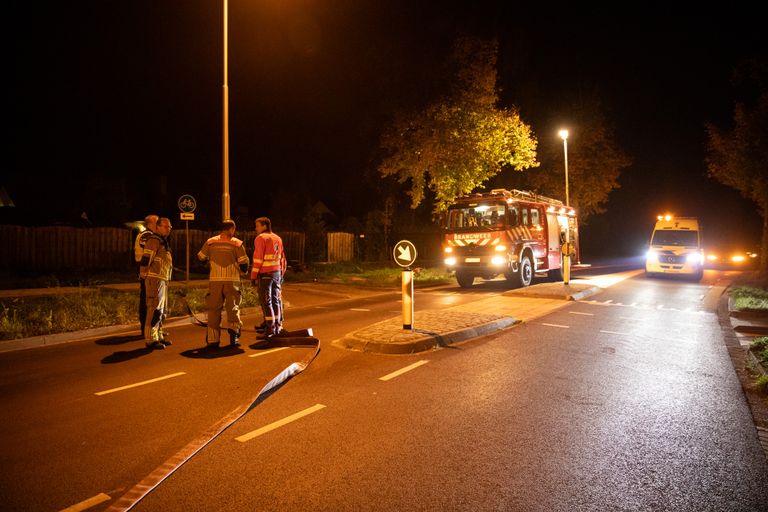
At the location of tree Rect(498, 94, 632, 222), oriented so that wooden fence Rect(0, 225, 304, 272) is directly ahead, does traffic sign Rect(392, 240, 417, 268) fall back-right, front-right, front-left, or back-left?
front-left

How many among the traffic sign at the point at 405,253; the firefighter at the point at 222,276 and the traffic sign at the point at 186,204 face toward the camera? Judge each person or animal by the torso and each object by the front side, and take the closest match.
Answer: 2

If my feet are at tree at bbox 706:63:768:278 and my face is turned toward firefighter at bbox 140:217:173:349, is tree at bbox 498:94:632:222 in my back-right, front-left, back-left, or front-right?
back-right

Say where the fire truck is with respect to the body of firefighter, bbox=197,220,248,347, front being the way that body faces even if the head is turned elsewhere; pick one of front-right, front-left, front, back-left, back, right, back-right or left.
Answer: front-right

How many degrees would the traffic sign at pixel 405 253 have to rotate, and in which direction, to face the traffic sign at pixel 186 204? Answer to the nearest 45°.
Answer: approximately 135° to its right

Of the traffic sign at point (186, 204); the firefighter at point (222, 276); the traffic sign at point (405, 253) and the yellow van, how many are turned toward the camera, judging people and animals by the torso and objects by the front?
3

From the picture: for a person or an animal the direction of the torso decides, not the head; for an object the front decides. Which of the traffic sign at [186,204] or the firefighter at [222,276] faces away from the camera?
the firefighter

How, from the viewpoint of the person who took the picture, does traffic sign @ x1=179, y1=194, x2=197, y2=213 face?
facing the viewer

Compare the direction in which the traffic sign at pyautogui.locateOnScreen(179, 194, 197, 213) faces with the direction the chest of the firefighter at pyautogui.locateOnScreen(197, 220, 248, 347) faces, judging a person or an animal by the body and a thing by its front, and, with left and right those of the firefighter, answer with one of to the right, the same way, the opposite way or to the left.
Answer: the opposite way

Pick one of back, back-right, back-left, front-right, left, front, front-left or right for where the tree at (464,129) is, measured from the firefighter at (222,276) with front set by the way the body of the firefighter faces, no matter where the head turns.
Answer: front-right

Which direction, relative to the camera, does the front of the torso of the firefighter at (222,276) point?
away from the camera

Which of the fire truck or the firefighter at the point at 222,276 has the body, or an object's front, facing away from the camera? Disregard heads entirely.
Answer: the firefighter

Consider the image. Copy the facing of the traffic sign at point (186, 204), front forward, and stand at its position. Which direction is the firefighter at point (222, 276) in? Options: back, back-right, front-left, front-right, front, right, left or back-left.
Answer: front

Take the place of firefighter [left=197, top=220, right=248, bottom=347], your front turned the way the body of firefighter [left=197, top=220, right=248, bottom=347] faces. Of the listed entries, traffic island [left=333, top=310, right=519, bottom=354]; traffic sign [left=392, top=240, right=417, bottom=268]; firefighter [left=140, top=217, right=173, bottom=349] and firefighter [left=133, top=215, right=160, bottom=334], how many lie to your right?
2

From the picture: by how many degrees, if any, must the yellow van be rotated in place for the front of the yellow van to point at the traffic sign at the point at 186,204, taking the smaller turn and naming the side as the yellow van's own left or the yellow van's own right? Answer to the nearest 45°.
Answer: approximately 45° to the yellow van's own right

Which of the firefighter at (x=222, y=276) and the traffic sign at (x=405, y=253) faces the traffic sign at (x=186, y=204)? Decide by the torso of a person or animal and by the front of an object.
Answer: the firefighter

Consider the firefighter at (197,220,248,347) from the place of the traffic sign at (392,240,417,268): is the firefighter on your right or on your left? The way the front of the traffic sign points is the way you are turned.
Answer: on your right

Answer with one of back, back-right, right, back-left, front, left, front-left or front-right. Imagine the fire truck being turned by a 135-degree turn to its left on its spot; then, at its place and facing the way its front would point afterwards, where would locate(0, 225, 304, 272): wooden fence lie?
back

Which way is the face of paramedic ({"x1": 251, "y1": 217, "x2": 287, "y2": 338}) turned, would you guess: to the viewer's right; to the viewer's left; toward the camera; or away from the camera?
to the viewer's left
